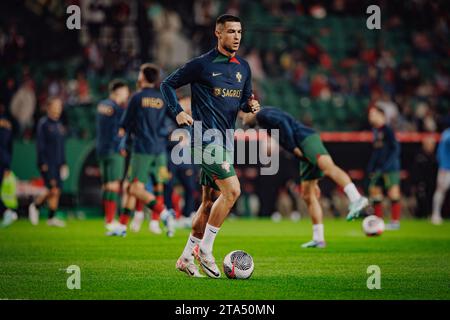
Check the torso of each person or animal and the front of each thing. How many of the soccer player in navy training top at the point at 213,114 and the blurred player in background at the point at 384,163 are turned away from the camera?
0

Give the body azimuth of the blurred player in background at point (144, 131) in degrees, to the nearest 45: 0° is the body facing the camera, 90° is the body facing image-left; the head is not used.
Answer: approximately 135°

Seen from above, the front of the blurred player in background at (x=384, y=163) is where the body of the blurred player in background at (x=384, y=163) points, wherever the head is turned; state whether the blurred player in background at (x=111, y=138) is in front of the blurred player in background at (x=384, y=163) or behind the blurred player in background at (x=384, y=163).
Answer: in front

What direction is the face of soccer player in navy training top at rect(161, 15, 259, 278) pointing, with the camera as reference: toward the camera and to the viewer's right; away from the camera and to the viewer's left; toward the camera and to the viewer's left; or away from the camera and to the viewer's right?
toward the camera and to the viewer's right

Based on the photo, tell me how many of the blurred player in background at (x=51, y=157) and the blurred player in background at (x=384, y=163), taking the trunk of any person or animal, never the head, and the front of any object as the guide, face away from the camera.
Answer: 0

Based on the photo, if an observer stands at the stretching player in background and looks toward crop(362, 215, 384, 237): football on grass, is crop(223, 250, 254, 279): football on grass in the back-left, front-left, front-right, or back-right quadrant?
back-right

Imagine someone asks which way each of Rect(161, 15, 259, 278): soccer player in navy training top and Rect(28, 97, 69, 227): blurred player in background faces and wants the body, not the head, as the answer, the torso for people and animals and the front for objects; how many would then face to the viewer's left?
0

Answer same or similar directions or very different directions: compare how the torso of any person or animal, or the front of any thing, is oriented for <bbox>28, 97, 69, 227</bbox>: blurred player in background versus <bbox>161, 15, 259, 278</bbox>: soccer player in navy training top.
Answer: same or similar directions

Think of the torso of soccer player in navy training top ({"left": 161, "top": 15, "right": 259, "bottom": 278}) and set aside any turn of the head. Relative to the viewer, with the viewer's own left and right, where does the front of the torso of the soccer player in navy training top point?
facing the viewer and to the right of the viewer

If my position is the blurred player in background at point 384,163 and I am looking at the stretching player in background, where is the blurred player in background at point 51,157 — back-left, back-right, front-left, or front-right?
front-right
